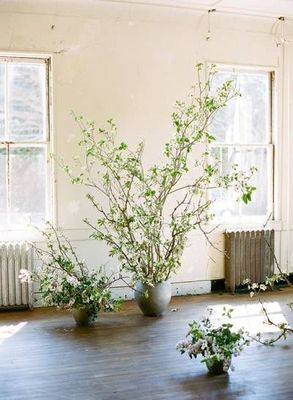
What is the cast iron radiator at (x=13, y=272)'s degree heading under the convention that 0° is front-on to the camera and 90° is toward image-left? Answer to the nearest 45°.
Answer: approximately 0°

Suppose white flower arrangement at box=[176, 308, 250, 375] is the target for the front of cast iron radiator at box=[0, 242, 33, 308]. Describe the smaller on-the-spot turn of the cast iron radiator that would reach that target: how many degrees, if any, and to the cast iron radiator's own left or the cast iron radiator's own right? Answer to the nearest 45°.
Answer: approximately 45° to the cast iron radiator's own left

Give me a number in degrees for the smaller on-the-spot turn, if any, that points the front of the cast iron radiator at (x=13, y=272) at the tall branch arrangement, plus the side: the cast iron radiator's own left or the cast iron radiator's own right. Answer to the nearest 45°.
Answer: approximately 90° to the cast iron radiator's own left

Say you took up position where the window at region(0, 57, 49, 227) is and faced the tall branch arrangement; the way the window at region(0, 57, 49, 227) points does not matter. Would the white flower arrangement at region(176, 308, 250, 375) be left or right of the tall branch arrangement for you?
right

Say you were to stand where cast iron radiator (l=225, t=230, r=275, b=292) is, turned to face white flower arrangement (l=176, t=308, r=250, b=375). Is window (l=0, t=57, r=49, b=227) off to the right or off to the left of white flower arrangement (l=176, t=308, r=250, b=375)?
right

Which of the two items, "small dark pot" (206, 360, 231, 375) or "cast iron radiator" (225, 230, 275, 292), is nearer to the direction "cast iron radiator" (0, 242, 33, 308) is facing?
the small dark pot

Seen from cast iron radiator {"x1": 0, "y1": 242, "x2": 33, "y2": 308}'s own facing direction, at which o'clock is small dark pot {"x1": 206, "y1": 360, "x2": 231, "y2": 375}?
The small dark pot is roughly at 11 o'clock from the cast iron radiator.

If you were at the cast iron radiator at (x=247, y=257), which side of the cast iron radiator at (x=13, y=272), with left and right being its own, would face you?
left

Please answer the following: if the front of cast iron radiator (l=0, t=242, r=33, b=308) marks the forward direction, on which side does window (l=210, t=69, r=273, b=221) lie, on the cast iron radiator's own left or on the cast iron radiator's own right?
on the cast iron radiator's own left
